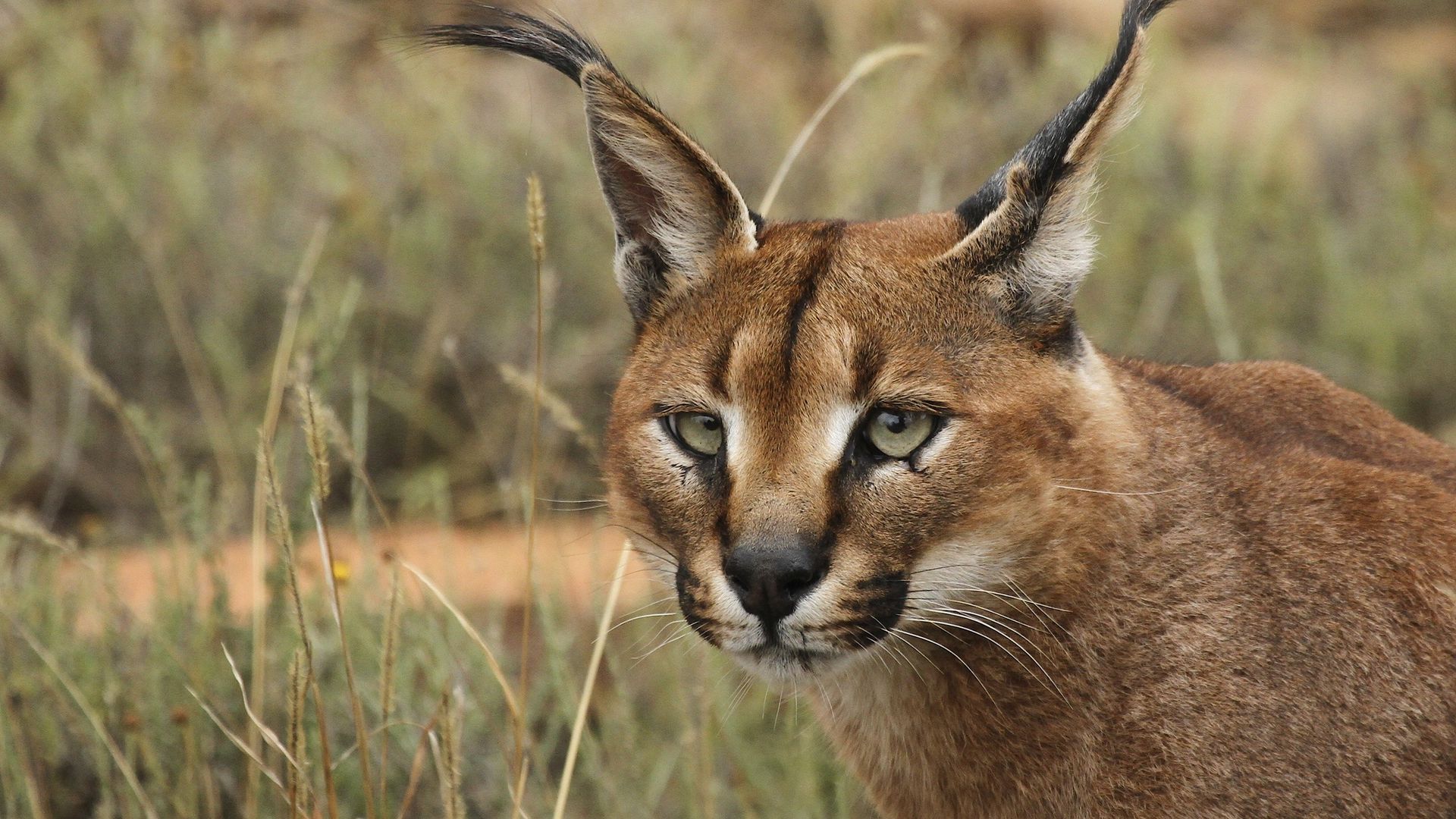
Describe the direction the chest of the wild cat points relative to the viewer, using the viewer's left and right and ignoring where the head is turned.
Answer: facing the viewer and to the left of the viewer
